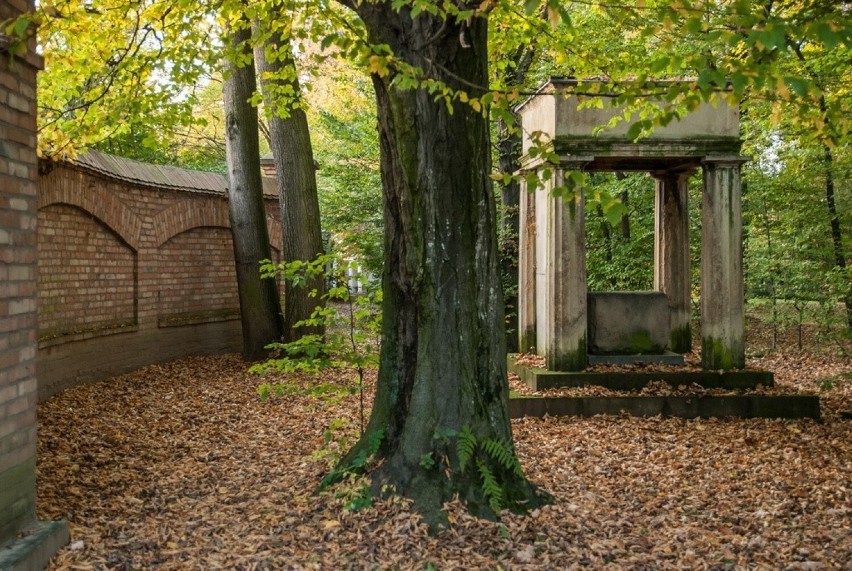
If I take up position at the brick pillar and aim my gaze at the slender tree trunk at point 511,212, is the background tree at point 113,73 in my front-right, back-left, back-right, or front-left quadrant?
front-left

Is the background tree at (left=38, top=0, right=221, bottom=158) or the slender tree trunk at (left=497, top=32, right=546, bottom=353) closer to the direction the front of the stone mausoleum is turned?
the background tree

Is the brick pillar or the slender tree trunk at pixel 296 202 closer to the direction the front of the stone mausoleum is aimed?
the brick pillar

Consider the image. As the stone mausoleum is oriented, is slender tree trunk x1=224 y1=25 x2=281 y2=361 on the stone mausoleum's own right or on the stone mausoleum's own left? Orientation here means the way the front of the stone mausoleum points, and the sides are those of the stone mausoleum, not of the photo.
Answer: on the stone mausoleum's own right

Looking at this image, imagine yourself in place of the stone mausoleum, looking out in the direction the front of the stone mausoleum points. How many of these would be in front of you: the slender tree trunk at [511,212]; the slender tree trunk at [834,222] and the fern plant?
1

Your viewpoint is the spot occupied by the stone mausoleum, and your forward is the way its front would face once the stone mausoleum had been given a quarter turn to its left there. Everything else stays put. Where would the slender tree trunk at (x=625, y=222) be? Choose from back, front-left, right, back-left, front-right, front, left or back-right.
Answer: left

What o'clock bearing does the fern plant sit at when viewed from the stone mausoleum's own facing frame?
The fern plant is roughly at 12 o'clock from the stone mausoleum.

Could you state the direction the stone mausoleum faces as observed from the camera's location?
facing the viewer

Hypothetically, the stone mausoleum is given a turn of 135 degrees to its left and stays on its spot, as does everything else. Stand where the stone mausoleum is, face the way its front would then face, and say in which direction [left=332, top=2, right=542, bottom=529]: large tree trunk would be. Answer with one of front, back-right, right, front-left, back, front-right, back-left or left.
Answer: back-right

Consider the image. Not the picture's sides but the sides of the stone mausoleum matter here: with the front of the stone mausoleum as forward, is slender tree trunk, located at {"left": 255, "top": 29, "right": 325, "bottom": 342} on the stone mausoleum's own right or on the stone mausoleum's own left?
on the stone mausoleum's own right

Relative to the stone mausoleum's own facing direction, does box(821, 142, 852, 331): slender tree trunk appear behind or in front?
behind
